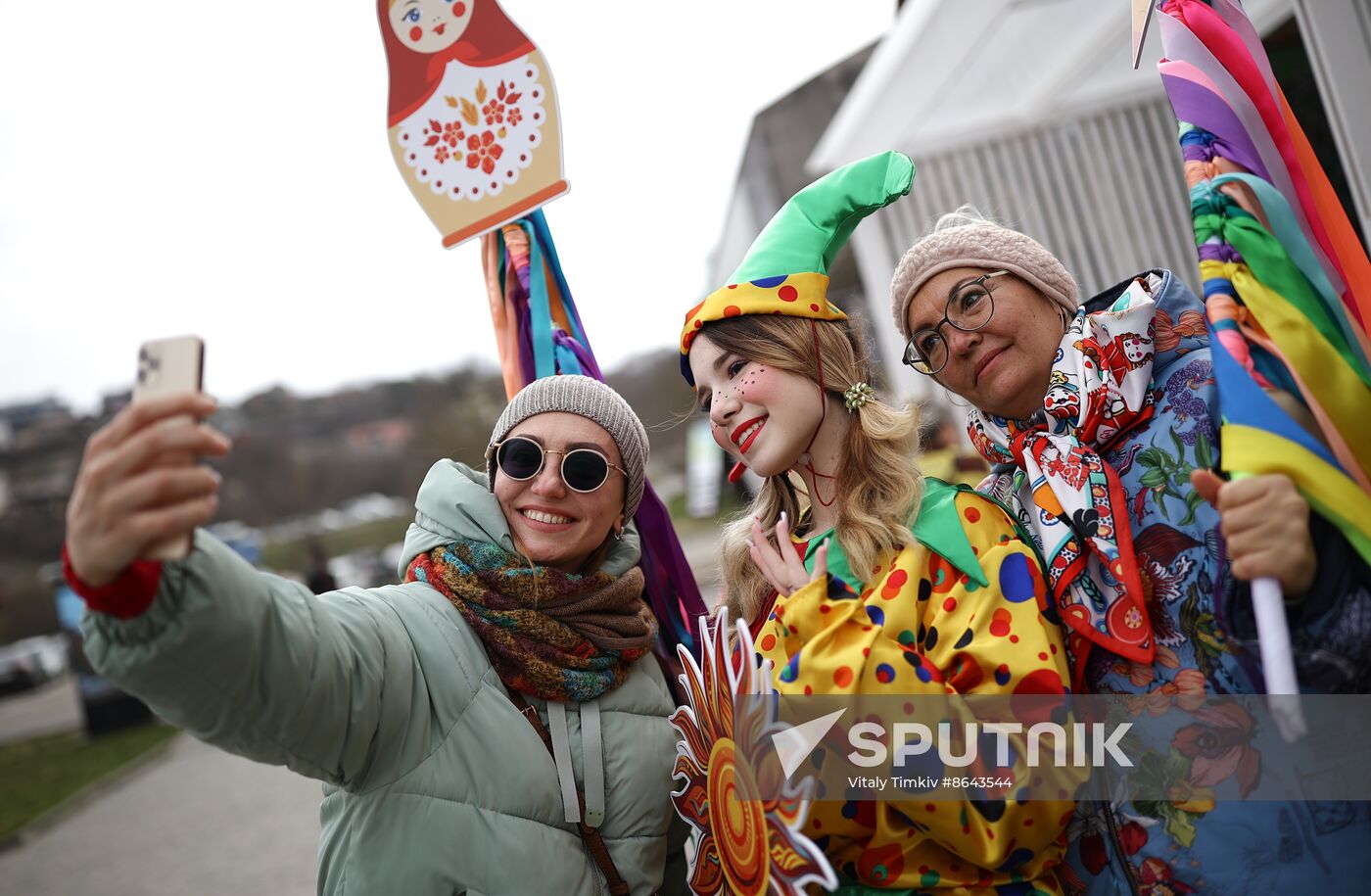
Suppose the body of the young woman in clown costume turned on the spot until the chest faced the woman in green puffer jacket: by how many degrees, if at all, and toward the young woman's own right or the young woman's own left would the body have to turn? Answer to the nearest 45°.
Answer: approximately 45° to the young woman's own right

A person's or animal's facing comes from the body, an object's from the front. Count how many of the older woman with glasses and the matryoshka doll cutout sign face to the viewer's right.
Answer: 0

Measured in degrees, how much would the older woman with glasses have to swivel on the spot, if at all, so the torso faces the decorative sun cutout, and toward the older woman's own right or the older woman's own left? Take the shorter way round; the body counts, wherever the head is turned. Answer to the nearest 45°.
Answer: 0° — they already face it

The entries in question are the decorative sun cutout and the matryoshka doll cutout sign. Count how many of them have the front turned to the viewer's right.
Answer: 0

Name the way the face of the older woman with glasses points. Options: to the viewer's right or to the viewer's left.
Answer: to the viewer's left

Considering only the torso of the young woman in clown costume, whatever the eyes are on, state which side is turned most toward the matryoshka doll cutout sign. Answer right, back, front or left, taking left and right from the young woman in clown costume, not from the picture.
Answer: right
